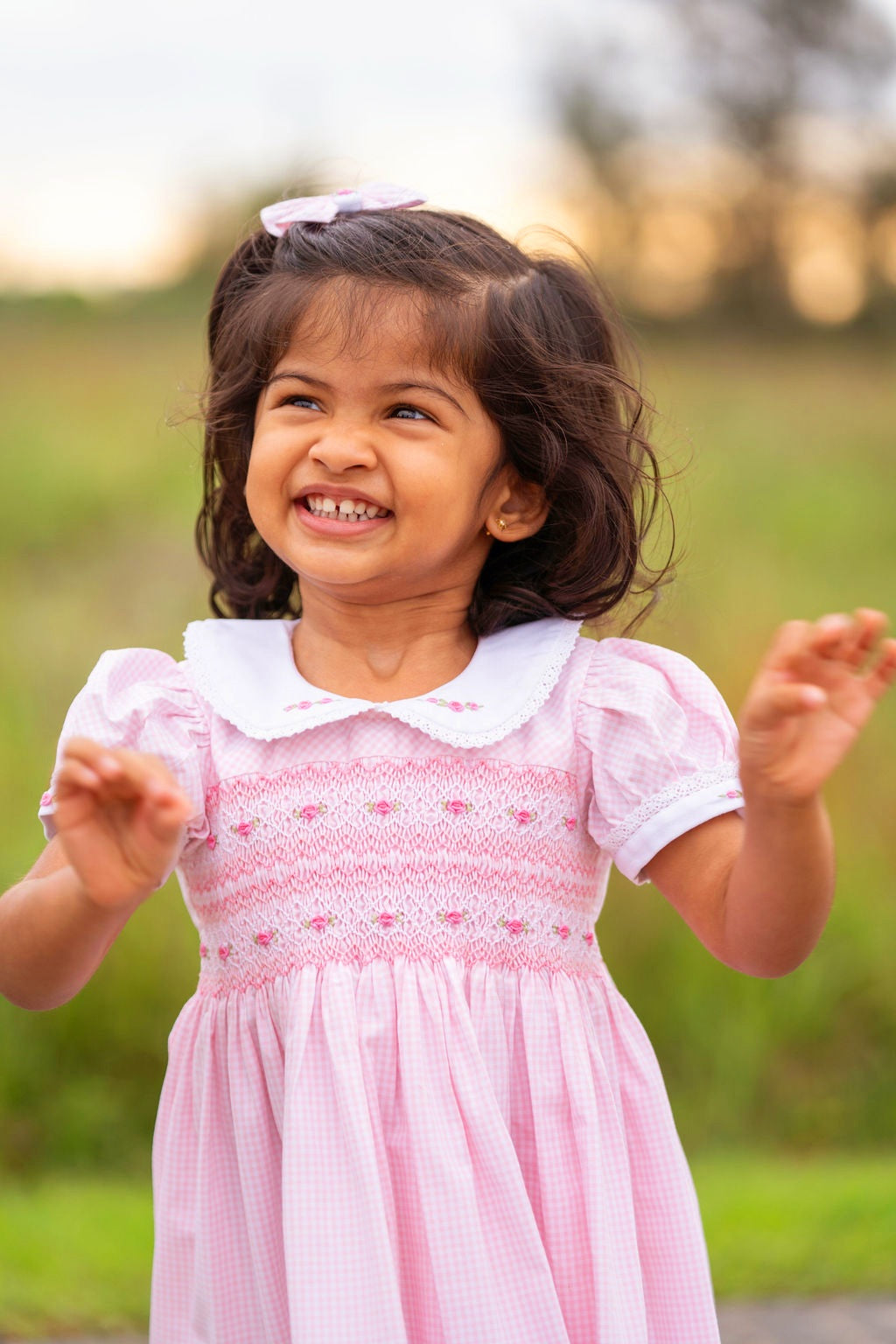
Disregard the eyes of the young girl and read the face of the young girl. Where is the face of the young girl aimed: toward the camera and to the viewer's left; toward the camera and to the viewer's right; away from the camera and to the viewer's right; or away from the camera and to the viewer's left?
toward the camera and to the viewer's left

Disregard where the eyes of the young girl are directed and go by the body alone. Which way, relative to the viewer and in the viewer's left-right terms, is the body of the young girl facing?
facing the viewer
